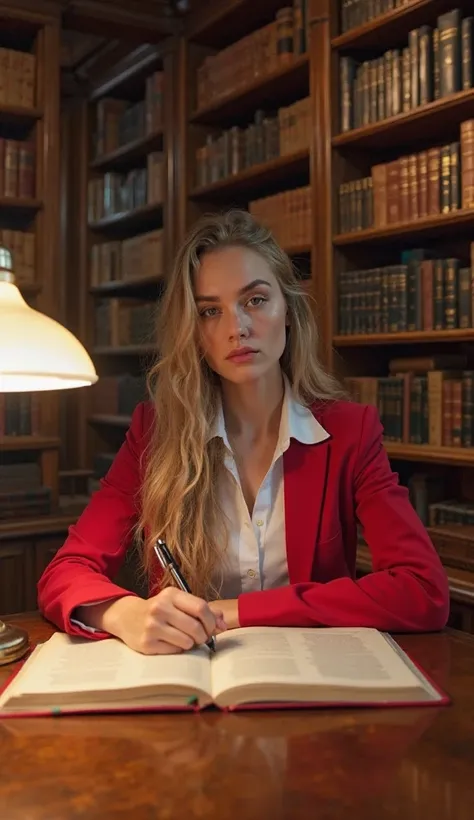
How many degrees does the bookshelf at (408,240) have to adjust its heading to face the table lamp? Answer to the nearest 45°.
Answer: approximately 45° to its left

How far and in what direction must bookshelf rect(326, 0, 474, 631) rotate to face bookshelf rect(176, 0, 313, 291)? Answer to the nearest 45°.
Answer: approximately 90° to its right

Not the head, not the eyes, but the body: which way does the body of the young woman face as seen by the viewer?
toward the camera

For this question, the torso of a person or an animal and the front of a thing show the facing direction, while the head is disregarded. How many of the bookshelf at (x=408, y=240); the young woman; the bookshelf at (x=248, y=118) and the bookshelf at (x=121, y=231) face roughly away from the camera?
0

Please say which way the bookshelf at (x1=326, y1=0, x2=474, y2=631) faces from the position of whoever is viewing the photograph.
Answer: facing the viewer and to the left of the viewer

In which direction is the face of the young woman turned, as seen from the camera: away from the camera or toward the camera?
toward the camera

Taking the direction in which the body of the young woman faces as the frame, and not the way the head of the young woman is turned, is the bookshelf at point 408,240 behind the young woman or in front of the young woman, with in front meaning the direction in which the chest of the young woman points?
behind

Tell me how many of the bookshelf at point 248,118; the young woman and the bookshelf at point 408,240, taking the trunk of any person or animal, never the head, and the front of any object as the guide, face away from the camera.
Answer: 0

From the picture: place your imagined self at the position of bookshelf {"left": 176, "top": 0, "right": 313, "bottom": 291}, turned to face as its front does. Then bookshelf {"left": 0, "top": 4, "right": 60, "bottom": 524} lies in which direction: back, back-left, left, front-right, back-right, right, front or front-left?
front-right
